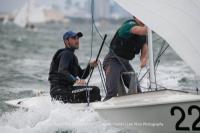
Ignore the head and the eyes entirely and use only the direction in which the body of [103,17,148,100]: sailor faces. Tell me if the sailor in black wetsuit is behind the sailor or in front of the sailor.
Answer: behind

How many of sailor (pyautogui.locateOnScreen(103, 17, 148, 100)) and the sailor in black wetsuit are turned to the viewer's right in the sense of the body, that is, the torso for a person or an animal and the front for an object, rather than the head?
2

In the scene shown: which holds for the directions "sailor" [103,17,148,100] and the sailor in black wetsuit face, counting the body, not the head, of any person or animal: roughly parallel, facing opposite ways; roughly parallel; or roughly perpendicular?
roughly parallel

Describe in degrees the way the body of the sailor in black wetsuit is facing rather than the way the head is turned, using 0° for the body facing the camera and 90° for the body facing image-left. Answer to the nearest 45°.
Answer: approximately 270°

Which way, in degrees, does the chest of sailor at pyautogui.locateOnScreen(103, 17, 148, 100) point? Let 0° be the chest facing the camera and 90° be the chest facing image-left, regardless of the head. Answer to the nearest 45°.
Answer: approximately 270°
